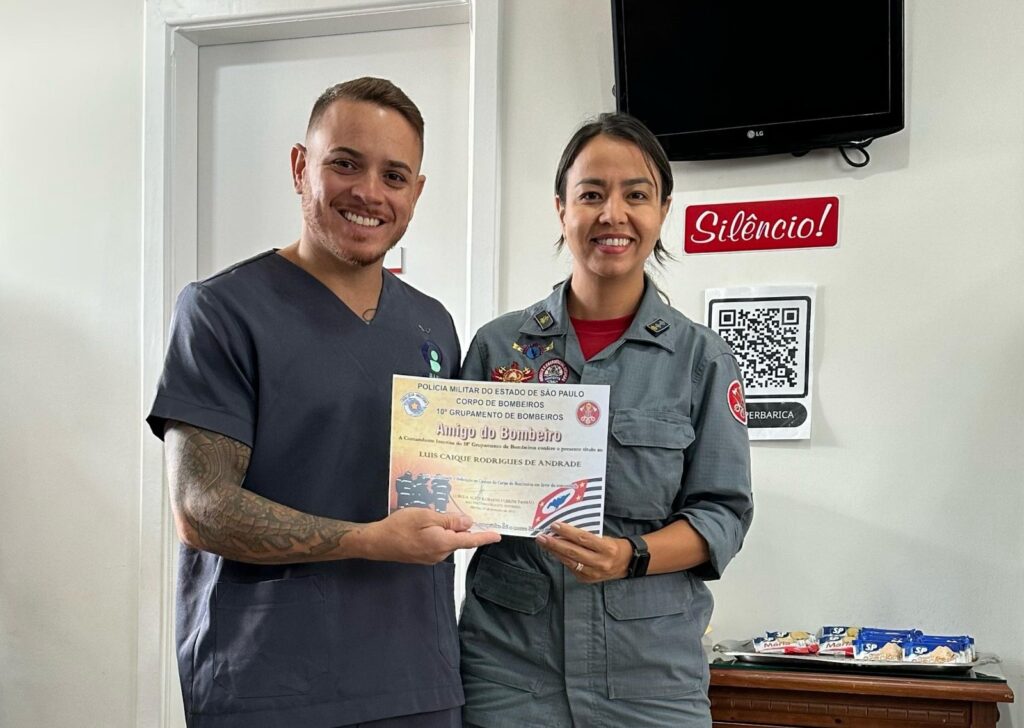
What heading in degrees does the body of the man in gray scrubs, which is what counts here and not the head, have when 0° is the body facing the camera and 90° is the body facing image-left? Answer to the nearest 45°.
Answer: approximately 315°

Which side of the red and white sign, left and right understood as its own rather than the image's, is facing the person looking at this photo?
front

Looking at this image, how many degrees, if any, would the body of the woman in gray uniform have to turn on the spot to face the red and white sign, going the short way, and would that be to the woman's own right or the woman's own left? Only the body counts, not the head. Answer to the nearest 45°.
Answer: approximately 180°

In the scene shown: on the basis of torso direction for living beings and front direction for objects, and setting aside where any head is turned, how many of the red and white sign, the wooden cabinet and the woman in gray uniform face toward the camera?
3

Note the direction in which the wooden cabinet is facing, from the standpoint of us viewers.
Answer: facing the viewer

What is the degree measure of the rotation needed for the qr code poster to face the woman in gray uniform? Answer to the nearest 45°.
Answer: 0° — it already faces them
